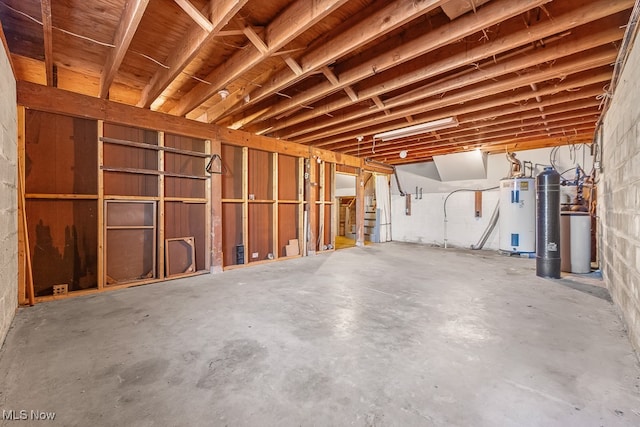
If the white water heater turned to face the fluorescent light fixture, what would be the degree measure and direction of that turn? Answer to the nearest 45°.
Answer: approximately 45° to its right

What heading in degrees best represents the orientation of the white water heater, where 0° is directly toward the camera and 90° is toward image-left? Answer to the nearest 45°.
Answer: approximately 0°
